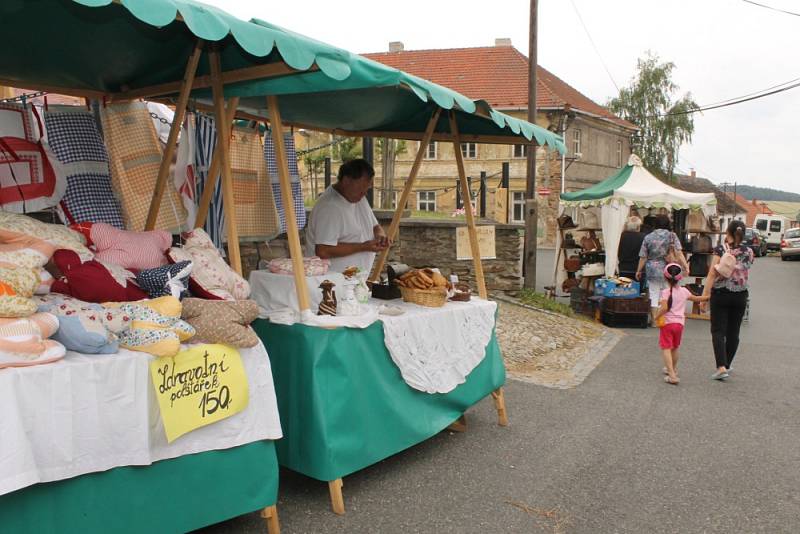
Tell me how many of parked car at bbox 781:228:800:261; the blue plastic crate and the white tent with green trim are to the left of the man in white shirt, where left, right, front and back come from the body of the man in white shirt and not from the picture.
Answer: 3

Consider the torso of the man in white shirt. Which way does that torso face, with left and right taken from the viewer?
facing the viewer and to the right of the viewer

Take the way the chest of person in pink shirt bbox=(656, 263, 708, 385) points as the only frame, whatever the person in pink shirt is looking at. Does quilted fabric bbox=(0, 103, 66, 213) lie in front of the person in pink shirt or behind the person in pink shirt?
behind

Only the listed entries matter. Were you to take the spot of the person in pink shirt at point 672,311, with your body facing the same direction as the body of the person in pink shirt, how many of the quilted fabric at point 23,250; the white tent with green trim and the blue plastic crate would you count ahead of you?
2

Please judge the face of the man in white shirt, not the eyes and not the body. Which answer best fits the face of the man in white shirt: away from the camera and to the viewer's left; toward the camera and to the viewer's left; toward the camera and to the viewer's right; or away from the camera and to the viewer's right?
toward the camera and to the viewer's right
